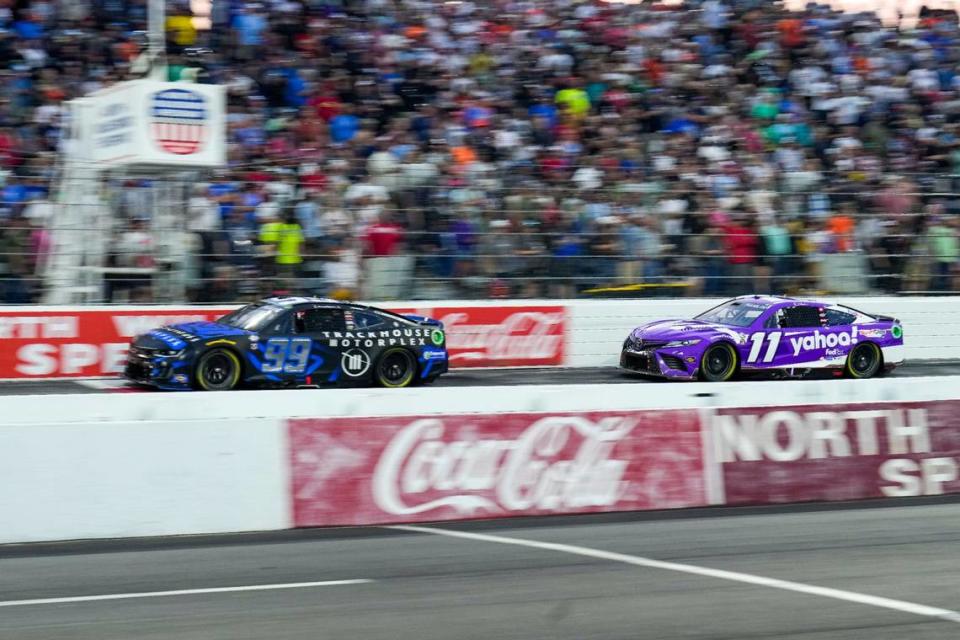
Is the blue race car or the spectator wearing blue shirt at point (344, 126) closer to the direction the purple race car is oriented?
the blue race car

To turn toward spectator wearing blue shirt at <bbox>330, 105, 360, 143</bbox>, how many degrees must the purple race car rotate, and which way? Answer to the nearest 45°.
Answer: approximately 45° to its right

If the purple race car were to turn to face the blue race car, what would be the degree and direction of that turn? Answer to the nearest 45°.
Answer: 0° — it already faces it

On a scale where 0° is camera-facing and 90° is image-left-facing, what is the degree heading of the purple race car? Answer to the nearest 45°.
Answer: approximately 45°

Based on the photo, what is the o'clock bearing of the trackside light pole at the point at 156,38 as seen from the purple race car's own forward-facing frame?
The trackside light pole is roughly at 1 o'clock from the purple race car.
